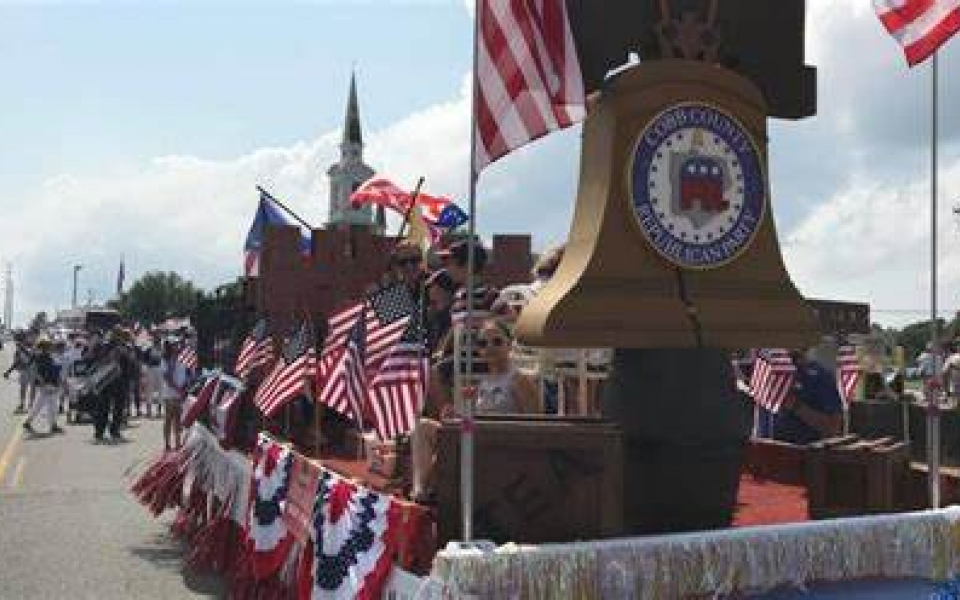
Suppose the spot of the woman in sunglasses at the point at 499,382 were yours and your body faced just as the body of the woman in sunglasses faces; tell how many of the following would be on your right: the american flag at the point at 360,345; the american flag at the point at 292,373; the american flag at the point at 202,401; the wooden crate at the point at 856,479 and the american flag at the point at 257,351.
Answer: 4

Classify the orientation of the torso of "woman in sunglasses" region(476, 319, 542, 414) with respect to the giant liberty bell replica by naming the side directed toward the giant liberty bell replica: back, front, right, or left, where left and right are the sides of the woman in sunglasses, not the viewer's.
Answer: left

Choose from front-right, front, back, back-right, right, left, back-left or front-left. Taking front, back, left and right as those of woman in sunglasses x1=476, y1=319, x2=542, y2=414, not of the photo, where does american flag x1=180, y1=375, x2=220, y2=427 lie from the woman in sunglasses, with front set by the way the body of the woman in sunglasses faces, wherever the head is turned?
right

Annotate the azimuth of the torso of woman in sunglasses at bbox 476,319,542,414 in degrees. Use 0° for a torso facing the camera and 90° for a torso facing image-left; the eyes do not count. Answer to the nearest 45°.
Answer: approximately 45°

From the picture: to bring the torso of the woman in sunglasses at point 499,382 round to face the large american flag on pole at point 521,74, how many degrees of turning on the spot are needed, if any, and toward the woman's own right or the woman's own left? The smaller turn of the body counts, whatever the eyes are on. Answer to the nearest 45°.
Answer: approximately 45° to the woman's own left

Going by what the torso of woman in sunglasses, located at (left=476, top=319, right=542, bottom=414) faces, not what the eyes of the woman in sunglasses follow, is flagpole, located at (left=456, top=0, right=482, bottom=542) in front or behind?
in front

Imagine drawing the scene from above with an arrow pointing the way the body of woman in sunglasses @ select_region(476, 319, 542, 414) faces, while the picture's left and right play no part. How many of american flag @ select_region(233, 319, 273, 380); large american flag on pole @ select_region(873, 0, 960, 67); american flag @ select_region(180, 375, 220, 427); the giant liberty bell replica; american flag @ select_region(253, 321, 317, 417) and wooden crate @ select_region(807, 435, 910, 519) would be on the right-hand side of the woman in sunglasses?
3

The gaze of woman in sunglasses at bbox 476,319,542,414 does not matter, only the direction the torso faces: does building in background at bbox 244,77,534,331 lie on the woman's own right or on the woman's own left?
on the woman's own right

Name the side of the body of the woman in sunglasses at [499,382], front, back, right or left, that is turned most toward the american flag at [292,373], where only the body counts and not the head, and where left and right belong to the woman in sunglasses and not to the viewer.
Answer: right

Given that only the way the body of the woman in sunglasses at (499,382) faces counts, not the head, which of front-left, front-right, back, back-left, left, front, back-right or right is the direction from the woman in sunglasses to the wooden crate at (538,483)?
front-left

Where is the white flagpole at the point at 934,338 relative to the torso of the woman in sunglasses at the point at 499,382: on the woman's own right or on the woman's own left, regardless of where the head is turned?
on the woman's own left

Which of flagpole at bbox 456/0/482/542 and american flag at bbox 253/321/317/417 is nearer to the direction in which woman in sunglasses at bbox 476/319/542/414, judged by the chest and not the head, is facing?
the flagpole
